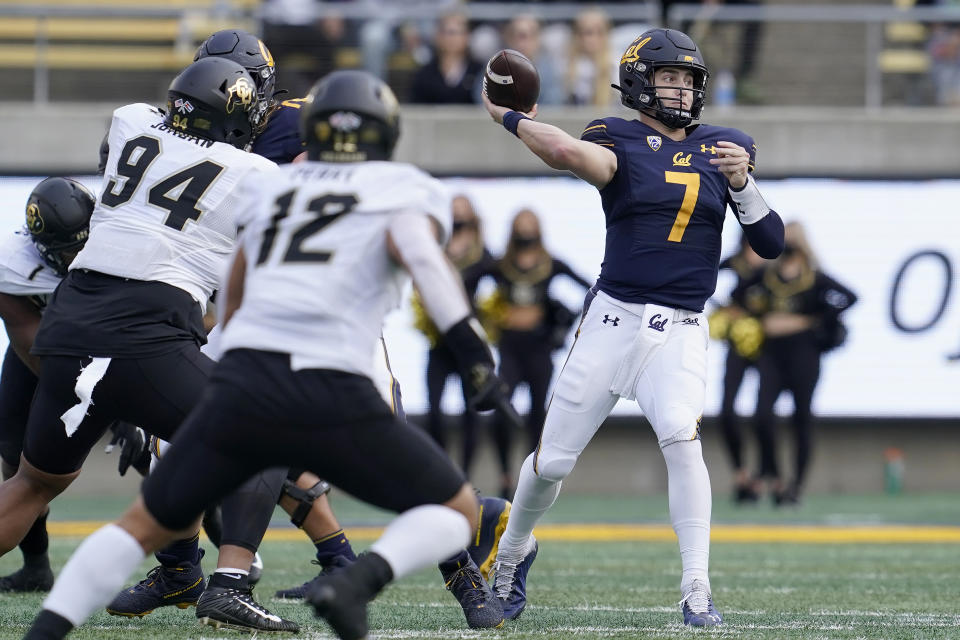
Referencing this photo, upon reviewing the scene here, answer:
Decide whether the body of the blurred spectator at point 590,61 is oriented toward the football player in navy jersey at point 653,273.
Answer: yes

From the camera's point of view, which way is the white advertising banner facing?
toward the camera

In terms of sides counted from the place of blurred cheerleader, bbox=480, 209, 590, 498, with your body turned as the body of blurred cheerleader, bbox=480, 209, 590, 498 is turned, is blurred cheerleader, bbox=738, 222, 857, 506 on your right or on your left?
on your left

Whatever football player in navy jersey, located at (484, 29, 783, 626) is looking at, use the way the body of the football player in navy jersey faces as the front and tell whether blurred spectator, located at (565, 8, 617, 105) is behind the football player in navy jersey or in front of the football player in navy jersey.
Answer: behind

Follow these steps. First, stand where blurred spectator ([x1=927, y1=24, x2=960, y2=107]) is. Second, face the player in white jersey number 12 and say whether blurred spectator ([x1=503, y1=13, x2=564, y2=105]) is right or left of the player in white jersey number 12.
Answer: right

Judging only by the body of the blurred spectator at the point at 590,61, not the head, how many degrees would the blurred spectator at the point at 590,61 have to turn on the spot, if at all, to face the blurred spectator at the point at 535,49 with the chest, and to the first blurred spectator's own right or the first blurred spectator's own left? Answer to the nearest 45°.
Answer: approximately 90° to the first blurred spectator's own right

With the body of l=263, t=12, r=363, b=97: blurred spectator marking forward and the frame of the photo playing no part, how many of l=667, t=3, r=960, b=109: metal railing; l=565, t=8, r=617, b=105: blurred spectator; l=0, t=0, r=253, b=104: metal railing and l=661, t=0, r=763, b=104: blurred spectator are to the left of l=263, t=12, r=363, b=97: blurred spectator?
3

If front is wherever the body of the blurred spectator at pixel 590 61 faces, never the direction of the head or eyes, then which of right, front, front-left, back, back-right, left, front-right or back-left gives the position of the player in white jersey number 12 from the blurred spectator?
front

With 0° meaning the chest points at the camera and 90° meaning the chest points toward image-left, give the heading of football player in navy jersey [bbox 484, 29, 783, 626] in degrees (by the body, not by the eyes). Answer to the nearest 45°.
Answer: approximately 0°

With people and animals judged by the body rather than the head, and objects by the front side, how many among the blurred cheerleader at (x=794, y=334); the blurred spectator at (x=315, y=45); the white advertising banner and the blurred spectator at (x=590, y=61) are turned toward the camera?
4

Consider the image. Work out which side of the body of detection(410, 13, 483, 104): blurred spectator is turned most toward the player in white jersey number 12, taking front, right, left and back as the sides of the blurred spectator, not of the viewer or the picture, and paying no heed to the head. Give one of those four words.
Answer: front

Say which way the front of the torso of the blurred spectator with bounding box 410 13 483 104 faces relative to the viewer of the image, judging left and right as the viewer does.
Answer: facing the viewer

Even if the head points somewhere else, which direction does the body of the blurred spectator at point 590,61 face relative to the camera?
toward the camera
